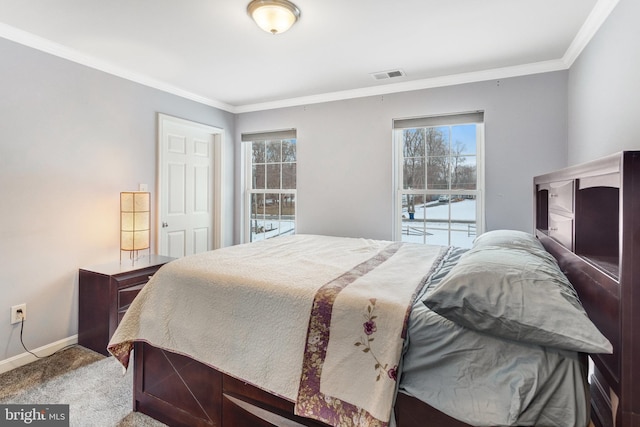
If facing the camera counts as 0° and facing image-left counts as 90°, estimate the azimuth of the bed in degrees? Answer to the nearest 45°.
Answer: approximately 90°

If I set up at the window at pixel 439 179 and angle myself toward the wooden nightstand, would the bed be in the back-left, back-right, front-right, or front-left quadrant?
front-left

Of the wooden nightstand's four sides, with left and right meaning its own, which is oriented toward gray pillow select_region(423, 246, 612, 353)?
front

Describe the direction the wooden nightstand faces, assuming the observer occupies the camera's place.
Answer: facing the viewer and to the right of the viewer

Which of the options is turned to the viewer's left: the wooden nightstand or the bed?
the bed

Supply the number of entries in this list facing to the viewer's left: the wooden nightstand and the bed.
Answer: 1

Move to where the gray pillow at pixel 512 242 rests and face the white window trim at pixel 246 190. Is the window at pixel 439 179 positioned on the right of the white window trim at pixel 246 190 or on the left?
right

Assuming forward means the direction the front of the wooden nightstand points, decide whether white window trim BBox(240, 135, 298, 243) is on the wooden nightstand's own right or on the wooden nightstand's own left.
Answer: on the wooden nightstand's own left

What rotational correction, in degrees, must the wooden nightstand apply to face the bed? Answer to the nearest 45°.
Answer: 0° — it already faces it

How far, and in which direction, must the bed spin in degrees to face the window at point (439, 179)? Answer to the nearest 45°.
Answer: approximately 90° to its right

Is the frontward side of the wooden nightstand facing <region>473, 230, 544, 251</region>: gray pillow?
yes

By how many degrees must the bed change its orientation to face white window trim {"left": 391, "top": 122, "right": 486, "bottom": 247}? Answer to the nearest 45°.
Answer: approximately 90° to its right

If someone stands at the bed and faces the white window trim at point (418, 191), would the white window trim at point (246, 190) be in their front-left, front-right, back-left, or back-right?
front-left

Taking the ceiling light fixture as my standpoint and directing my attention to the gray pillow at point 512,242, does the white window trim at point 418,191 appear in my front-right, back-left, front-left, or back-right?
front-left

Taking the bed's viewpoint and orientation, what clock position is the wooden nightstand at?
The wooden nightstand is roughly at 1 o'clock from the bed.

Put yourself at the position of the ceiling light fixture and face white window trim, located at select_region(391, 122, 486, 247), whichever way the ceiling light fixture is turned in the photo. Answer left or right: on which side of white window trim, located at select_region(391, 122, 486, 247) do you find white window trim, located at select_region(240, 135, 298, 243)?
left

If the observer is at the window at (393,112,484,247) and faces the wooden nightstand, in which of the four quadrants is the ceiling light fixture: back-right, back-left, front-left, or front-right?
front-left

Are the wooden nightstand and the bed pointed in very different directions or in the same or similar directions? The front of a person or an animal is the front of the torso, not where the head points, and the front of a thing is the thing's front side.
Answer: very different directions
